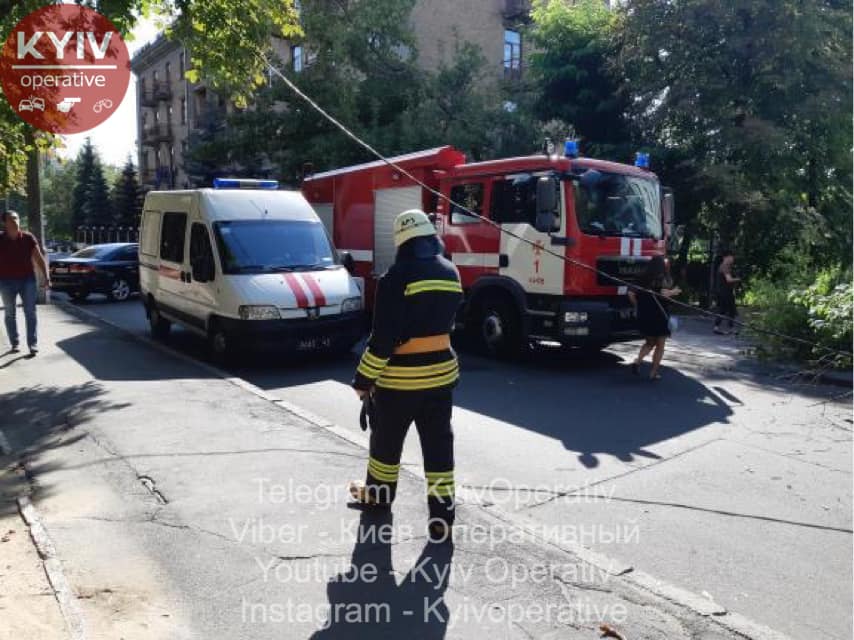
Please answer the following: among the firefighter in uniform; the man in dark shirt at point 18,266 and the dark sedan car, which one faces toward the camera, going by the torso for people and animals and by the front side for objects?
the man in dark shirt

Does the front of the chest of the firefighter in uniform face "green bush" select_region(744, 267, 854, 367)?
no

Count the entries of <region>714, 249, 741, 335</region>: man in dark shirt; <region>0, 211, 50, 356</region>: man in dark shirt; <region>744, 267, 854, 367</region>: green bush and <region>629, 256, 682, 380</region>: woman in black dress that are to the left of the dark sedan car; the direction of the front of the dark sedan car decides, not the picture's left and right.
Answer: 0

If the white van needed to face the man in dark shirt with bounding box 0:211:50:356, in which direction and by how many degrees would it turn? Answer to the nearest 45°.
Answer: approximately 135° to its right

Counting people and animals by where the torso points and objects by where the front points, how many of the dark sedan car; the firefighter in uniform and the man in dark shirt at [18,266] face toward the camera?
1

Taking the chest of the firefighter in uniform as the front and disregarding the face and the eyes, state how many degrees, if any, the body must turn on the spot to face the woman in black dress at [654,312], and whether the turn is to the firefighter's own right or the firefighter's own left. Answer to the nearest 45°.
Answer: approximately 90° to the firefighter's own right

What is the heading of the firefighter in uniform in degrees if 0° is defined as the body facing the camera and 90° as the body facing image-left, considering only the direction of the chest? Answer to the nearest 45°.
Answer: approximately 135°

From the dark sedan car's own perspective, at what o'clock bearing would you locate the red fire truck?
The red fire truck is roughly at 4 o'clock from the dark sedan car.

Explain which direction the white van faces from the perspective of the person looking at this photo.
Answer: facing the viewer and to the right of the viewer

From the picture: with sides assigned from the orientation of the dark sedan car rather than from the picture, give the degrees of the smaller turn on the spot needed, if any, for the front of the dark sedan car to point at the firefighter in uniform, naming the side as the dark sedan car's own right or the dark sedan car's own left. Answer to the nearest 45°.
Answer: approximately 135° to the dark sedan car's own right

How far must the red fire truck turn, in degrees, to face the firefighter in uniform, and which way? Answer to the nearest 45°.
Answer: approximately 45° to its right

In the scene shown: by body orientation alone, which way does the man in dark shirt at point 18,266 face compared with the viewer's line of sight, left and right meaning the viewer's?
facing the viewer

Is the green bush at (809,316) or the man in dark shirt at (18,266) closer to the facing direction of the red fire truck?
the green bush

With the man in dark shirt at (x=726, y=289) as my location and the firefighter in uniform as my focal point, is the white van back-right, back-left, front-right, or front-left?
front-right

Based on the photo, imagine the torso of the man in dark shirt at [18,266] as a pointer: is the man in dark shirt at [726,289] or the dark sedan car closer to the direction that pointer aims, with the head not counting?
the man in dark shirt

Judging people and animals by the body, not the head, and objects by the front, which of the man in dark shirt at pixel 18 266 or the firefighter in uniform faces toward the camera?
the man in dark shirt

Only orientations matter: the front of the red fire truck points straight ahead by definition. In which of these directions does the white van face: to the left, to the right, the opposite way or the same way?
the same way

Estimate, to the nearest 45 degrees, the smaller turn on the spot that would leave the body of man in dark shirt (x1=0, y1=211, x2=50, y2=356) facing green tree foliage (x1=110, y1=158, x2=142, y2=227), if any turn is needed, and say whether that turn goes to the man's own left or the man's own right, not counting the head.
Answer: approximately 180°
